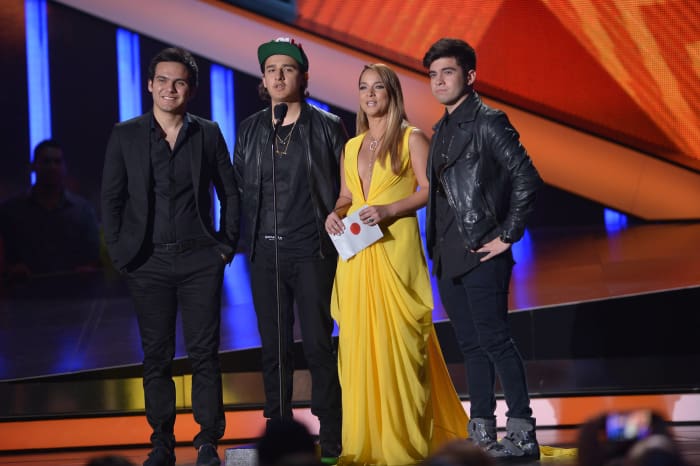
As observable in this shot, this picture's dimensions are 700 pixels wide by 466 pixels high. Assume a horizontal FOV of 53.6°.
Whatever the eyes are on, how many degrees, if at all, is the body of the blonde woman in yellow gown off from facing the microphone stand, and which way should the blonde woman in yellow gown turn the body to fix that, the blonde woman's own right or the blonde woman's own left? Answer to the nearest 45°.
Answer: approximately 45° to the blonde woman's own right

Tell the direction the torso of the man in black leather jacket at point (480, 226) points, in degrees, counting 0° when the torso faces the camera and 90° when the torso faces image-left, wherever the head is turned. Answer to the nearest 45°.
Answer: approximately 45°

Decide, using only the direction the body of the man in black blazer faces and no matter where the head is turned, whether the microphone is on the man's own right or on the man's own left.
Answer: on the man's own left

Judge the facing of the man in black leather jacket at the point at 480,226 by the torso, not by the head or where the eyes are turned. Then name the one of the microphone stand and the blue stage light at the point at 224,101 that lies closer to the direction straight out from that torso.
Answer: the microphone stand

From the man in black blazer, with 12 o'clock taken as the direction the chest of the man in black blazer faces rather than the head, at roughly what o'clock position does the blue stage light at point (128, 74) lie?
The blue stage light is roughly at 6 o'clock from the man in black blazer.

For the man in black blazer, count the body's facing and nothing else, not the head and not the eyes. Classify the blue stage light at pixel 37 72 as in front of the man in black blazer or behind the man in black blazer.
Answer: behind

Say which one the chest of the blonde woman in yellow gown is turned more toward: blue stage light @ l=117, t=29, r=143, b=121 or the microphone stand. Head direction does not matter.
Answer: the microphone stand

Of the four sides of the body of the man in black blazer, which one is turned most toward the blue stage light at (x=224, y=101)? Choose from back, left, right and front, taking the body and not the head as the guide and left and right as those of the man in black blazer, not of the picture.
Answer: back
